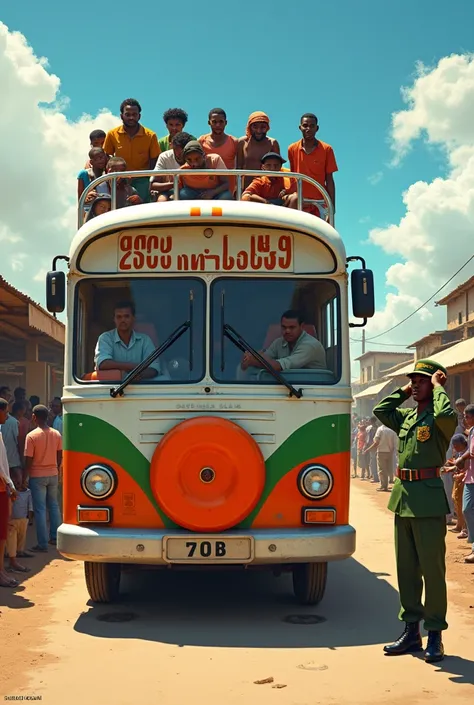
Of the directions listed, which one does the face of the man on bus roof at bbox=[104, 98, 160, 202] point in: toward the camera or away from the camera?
toward the camera

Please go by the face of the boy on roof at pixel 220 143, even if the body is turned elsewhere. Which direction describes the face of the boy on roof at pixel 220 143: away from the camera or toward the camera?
toward the camera

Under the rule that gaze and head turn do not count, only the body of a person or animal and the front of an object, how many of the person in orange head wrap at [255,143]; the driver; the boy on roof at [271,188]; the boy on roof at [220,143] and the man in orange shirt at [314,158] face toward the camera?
5

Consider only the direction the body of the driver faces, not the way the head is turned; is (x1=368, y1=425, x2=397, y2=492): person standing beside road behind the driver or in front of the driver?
behind

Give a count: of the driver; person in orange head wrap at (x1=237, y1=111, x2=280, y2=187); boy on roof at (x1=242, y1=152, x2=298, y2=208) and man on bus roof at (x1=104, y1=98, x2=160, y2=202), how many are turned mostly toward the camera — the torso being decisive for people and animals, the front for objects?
4

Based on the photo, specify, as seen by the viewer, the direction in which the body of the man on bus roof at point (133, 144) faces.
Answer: toward the camera

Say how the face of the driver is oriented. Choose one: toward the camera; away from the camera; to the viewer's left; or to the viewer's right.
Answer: toward the camera

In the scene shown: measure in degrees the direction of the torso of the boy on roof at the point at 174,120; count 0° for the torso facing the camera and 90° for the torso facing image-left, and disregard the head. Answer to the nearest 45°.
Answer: approximately 315°

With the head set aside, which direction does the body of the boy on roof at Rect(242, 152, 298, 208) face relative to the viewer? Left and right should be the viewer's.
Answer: facing the viewer

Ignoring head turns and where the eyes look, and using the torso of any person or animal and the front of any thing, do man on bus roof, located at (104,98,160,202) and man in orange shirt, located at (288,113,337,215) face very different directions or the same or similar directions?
same or similar directions

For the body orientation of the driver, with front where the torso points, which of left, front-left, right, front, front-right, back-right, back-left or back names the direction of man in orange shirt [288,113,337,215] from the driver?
back-left

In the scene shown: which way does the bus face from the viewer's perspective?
toward the camera

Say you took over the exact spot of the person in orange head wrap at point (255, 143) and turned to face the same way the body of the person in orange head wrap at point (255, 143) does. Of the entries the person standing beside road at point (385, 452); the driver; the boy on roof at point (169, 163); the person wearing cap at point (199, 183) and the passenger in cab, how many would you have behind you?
1
